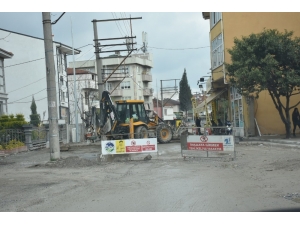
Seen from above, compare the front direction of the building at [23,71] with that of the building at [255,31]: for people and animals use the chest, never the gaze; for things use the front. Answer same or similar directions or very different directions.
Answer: very different directions

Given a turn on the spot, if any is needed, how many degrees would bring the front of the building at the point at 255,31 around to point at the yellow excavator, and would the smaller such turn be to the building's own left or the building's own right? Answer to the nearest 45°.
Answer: approximately 45° to the building's own left

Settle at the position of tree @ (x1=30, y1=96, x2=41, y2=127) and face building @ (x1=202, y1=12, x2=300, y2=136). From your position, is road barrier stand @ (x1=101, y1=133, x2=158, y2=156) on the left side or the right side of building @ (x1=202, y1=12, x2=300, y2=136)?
right

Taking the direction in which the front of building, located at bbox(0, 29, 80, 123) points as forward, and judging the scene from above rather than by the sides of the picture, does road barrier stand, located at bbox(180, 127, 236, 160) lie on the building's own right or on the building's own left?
on the building's own right

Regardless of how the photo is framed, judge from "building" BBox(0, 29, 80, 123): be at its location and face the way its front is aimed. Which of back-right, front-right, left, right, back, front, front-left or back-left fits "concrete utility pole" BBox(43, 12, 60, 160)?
right

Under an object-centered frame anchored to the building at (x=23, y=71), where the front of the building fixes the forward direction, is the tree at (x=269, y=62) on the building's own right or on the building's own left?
on the building's own right

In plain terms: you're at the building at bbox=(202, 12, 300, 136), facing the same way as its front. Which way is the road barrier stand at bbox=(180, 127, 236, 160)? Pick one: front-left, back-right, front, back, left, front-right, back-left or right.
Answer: left

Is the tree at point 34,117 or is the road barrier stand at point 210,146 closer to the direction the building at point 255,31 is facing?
the tree

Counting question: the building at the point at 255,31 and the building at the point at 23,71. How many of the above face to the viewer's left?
1

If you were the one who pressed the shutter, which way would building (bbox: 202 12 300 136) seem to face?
facing to the left of the viewer

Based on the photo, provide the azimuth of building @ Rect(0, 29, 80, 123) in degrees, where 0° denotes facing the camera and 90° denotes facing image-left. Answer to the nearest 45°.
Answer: approximately 270°

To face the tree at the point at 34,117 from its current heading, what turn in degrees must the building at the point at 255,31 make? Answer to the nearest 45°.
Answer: approximately 45° to its right
